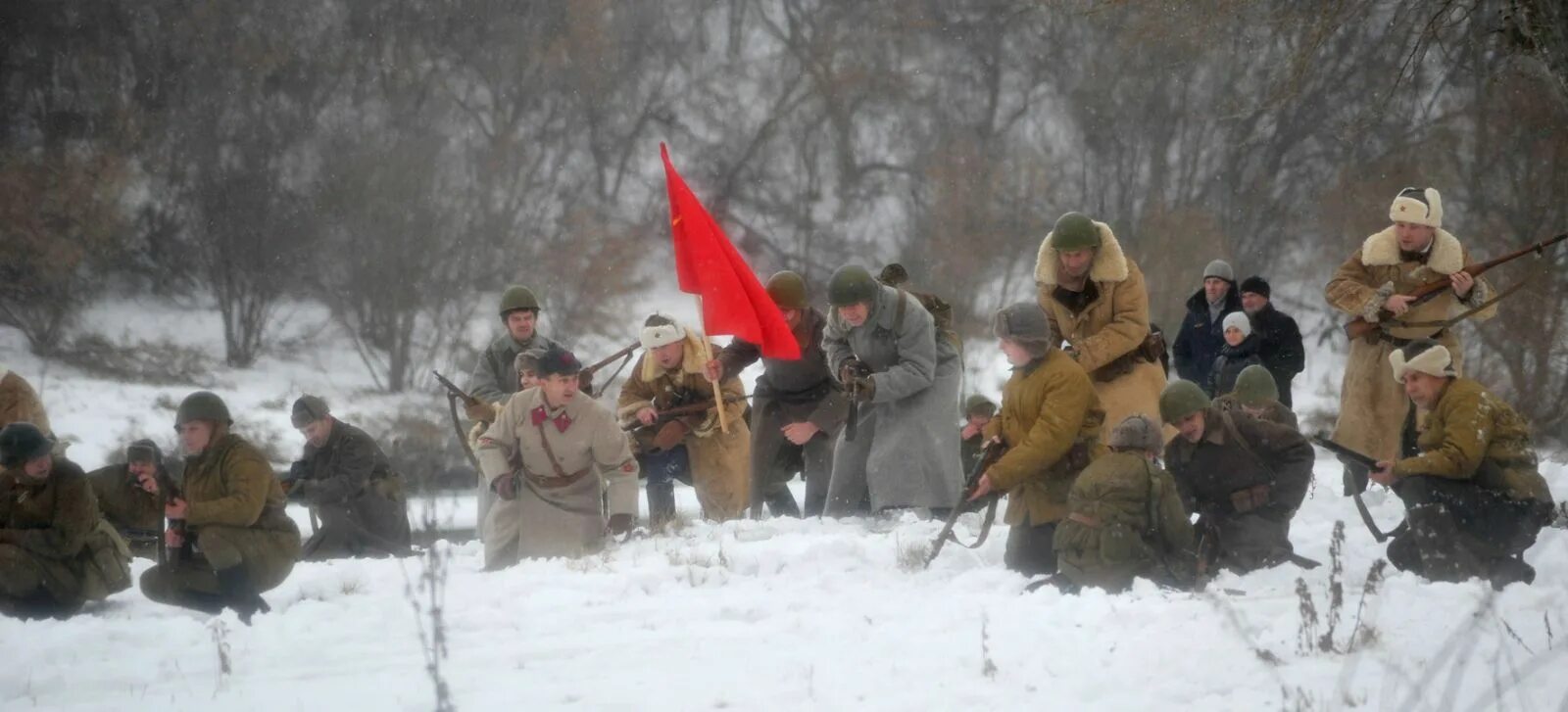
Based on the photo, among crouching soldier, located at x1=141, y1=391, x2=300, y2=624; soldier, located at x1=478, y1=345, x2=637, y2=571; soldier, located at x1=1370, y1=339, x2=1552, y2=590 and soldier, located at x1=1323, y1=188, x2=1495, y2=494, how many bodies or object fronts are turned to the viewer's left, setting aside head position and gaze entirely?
2

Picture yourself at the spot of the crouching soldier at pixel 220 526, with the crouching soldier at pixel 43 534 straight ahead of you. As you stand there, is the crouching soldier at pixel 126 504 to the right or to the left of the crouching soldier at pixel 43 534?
right

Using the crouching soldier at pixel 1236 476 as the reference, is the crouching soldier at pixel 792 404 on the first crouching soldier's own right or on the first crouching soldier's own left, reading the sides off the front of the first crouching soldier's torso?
on the first crouching soldier's own right
